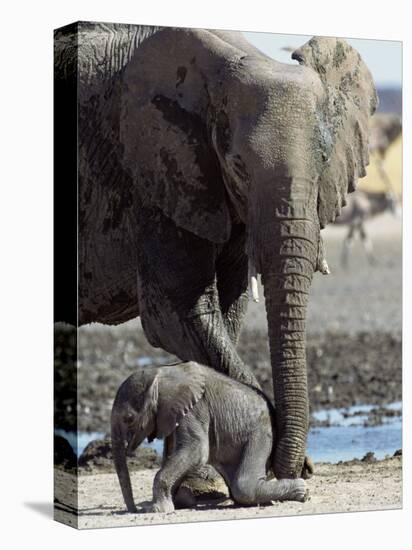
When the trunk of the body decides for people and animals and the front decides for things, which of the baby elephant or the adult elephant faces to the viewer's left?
the baby elephant

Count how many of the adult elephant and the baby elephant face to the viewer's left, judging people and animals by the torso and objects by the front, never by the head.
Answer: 1

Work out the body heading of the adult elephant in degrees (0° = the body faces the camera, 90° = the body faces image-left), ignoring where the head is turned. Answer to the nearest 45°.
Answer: approximately 315°

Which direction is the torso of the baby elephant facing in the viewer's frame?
to the viewer's left
